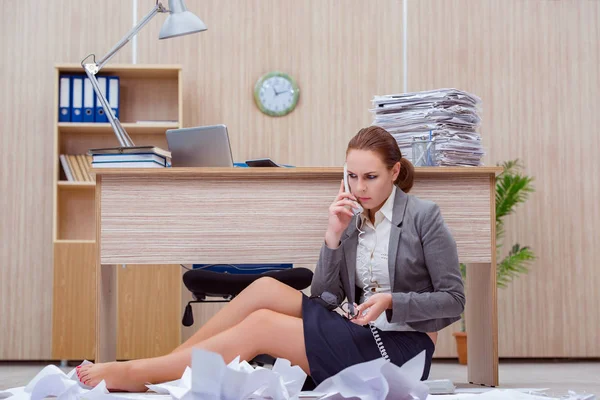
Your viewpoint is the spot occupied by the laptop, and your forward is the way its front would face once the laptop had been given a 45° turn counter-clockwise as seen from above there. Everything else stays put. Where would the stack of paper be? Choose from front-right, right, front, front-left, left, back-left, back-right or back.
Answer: back-right

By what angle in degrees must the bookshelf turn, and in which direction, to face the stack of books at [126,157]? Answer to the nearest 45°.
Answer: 0° — it already faces it

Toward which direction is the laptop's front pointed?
away from the camera

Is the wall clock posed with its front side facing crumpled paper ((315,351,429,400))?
yes

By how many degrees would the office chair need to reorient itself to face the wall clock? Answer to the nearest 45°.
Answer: approximately 180°

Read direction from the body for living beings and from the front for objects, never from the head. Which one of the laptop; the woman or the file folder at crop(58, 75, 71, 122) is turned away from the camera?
the laptop

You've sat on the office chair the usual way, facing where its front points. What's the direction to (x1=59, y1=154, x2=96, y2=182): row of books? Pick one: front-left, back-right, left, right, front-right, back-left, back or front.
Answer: back-right

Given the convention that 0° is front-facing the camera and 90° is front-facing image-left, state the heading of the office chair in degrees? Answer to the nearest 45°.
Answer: approximately 0°

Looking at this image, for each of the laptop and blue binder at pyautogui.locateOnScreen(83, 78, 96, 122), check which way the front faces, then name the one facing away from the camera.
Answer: the laptop

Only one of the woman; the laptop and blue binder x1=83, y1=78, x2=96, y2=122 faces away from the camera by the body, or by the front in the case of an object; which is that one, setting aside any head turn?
the laptop

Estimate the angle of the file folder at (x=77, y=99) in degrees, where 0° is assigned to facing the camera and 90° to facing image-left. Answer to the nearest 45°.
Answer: approximately 0°
